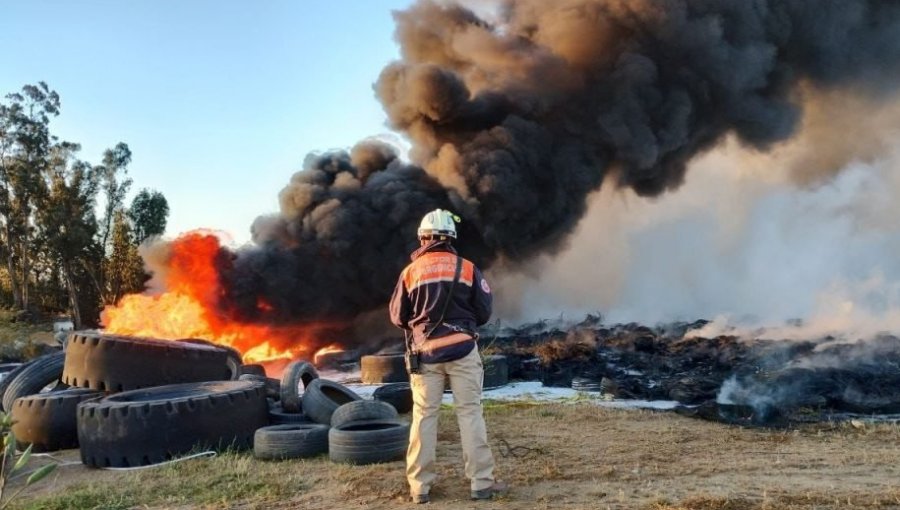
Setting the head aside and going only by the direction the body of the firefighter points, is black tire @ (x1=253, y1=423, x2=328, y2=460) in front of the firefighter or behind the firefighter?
in front

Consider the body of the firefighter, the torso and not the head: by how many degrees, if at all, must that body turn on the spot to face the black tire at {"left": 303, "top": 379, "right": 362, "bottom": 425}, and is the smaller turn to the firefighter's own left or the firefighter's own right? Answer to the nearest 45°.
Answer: approximately 45° to the firefighter's own left

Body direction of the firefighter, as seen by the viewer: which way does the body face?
away from the camera

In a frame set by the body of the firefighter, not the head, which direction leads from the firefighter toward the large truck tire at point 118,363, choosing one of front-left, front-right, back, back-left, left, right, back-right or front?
front-left

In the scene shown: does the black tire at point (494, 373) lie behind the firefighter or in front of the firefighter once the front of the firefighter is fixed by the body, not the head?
in front

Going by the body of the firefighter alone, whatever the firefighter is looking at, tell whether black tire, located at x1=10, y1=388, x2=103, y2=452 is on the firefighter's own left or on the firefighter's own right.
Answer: on the firefighter's own left

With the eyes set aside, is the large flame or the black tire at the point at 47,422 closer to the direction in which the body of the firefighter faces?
the large flame

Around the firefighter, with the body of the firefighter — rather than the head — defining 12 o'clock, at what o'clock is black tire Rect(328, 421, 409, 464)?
The black tire is roughly at 11 o'clock from the firefighter.

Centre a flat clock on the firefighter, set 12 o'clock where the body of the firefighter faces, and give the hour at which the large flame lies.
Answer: The large flame is roughly at 11 o'clock from the firefighter.

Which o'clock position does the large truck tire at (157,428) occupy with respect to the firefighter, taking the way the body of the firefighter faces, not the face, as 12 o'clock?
The large truck tire is roughly at 10 o'clock from the firefighter.
